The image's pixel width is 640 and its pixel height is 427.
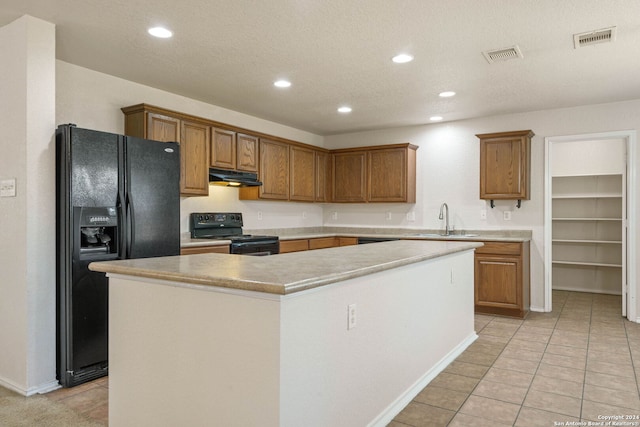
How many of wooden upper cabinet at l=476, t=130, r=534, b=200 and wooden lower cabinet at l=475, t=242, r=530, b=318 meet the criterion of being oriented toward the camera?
2

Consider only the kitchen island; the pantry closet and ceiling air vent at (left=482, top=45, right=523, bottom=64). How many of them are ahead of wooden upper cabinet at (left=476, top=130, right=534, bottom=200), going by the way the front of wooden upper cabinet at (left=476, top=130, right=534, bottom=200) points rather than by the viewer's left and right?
2

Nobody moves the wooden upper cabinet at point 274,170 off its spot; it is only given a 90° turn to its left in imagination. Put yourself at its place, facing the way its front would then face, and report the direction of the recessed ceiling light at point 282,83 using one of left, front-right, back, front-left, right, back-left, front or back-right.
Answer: back-right

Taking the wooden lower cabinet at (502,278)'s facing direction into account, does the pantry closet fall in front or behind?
behind

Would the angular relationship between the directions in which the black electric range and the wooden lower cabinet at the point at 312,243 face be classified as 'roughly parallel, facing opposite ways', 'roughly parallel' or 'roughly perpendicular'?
roughly parallel

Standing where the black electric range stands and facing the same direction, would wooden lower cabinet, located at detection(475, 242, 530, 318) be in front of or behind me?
in front

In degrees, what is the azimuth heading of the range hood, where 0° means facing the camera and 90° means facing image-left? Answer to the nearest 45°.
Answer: approximately 315°

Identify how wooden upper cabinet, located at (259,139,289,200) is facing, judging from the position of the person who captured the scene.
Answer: facing the viewer and to the right of the viewer

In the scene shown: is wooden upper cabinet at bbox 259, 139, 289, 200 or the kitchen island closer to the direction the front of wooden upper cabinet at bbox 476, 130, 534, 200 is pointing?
the kitchen island

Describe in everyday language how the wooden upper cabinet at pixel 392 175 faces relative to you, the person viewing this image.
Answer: facing the viewer and to the left of the viewer

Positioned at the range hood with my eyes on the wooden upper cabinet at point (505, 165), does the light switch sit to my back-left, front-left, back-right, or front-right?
back-right

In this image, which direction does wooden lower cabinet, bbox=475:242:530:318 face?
toward the camera

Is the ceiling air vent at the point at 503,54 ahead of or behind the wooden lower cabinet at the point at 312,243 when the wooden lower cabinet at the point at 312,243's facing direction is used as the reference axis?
ahead

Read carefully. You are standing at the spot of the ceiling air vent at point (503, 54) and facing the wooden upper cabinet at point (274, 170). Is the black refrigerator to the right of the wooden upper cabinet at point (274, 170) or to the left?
left

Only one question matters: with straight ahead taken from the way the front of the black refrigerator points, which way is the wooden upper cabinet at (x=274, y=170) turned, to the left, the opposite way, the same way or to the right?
the same way

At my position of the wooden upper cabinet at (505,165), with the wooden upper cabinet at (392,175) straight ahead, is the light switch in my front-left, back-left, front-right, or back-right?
front-left
